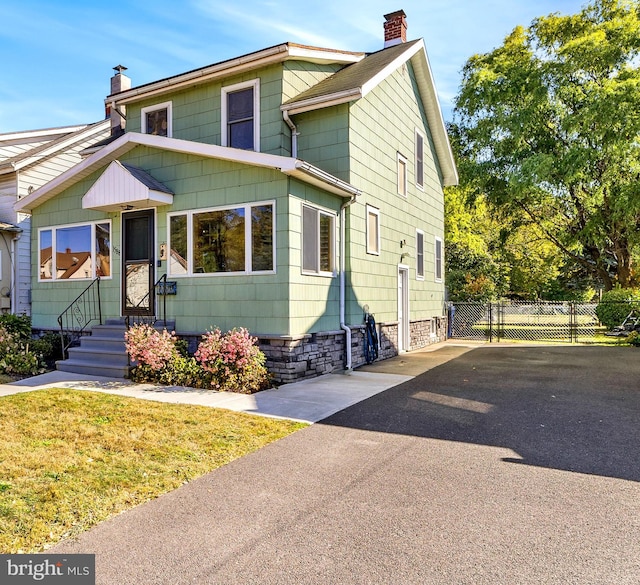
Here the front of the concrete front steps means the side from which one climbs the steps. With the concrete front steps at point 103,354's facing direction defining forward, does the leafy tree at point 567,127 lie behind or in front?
behind

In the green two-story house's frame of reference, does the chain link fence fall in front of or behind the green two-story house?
behind

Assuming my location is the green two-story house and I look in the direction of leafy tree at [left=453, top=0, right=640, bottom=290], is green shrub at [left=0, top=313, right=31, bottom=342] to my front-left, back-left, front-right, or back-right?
back-left

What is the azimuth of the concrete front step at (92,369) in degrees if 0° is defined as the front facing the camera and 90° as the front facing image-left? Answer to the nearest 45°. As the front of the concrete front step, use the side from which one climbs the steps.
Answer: approximately 45°
